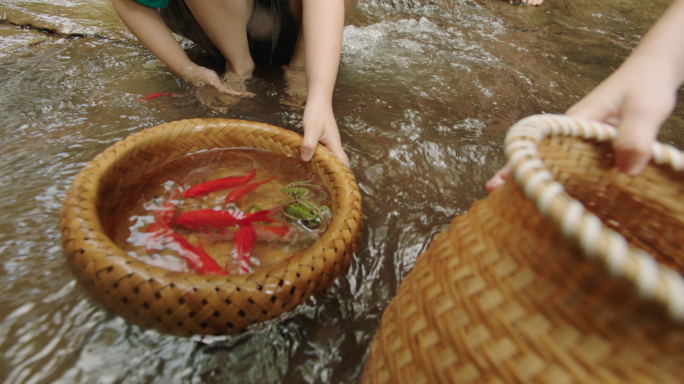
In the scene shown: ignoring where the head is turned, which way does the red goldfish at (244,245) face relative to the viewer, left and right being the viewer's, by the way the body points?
facing away from the viewer

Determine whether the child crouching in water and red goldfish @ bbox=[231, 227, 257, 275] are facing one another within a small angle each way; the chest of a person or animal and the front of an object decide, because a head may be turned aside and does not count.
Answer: yes

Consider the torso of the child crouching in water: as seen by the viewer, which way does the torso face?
toward the camera

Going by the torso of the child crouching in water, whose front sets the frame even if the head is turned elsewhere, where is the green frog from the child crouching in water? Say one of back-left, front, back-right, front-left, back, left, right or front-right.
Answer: front

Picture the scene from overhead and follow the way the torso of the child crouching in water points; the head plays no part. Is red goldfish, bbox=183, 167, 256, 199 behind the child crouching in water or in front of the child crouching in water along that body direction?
in front

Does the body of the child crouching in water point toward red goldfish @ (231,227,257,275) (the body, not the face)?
yes

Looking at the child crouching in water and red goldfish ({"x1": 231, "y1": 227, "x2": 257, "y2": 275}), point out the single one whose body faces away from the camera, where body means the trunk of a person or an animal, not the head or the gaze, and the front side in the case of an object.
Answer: the red goldfish
